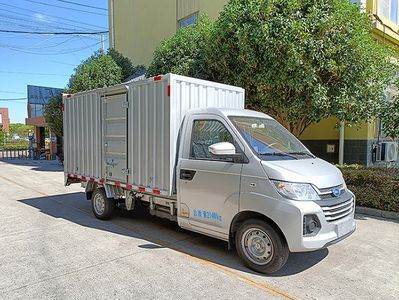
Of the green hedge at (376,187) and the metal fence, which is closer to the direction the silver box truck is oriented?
the green hedge

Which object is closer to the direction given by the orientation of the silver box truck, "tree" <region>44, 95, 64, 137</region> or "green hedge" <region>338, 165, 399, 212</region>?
the green hedge

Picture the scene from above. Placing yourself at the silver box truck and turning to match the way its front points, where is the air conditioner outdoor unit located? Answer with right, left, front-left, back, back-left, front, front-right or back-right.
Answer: left

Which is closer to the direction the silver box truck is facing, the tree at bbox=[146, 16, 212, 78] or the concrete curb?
the concrete curb

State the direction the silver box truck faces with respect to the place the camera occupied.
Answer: facing the viewer and to the right of the viewer

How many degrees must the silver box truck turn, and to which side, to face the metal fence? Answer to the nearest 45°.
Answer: approximately 180°

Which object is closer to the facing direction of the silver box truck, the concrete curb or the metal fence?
the concrete curb

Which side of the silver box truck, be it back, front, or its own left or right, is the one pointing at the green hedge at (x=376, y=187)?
left

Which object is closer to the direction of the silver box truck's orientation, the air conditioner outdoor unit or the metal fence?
the air conditioner outdoor unit

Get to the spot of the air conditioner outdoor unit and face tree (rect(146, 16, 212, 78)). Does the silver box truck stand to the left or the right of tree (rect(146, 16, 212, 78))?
left

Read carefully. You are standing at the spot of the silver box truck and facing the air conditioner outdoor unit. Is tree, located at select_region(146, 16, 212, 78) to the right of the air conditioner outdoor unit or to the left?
left

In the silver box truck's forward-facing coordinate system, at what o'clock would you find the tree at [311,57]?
The tree is roughly at 9 o'clock from the silver box truck.

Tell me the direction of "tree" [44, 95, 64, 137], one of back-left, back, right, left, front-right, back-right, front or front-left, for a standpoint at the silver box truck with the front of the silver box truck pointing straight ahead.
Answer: back

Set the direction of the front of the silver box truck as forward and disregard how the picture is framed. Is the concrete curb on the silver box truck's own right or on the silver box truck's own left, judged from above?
on the silver box truck's own left
